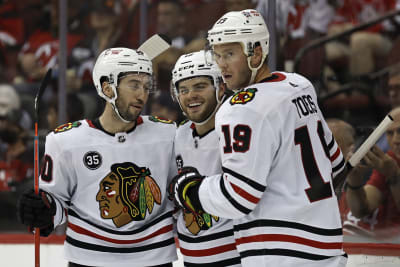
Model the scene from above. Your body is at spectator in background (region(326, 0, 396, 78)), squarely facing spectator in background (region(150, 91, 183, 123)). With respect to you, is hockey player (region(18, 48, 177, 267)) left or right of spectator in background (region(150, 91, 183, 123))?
left

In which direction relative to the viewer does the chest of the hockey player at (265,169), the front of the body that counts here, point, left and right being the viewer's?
facing away from the viewer and to the left of the viewer

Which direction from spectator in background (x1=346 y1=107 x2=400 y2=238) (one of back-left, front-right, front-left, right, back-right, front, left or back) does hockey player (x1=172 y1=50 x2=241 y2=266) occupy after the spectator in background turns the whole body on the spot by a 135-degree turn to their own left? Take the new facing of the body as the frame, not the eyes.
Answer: back-right

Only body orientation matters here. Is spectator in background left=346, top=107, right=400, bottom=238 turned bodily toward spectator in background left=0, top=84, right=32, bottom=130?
no

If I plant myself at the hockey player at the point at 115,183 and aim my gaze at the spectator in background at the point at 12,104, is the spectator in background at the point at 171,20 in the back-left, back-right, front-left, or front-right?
front-right

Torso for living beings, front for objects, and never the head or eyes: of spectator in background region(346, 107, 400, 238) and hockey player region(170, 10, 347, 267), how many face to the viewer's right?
0

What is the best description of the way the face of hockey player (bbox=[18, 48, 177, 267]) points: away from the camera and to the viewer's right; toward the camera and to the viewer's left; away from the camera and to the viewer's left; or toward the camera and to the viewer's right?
toward the camera and to the viewer's right

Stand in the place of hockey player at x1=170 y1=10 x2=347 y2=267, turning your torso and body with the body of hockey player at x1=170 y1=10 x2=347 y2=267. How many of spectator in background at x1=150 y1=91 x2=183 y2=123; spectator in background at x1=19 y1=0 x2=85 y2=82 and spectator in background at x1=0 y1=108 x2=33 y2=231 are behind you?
0

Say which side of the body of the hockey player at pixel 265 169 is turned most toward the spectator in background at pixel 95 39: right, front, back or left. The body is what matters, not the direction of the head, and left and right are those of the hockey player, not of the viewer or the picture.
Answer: front

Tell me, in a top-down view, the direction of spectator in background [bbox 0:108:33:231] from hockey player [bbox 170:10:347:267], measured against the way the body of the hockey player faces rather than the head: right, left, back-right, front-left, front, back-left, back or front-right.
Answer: front

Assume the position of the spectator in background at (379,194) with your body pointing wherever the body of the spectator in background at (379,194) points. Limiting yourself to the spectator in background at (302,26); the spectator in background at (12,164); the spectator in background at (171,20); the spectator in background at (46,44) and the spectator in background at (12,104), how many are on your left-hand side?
0

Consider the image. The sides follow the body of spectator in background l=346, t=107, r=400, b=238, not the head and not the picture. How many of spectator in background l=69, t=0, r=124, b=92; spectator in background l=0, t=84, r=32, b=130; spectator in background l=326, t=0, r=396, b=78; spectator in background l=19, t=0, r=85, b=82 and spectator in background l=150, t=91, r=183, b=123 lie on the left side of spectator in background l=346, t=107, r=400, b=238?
0

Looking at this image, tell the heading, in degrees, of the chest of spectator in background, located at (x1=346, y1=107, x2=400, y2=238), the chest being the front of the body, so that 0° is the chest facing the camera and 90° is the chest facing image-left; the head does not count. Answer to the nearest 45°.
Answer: approximately 45°

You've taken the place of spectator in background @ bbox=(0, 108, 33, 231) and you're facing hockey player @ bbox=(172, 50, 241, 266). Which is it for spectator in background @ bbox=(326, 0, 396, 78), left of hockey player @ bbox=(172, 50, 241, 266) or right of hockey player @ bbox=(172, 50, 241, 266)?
left

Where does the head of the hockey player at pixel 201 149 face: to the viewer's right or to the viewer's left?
to the viewer's left
